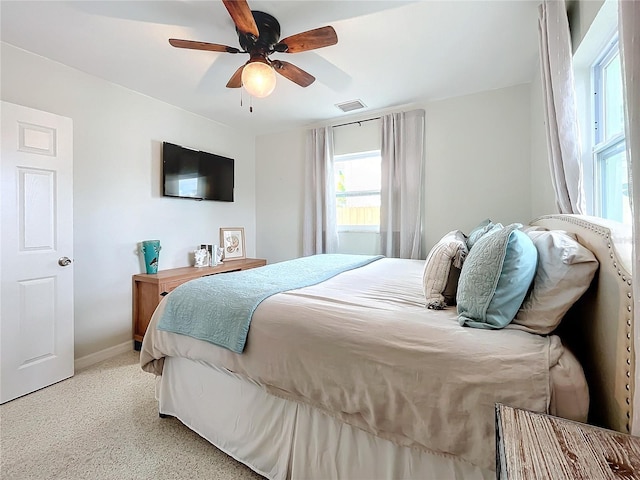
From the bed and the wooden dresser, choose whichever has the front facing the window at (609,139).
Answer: the wooden dresser

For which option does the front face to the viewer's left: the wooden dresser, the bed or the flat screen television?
the bed

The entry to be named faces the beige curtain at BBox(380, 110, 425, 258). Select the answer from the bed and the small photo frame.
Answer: the small photo frame

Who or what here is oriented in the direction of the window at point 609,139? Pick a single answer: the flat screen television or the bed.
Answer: the flat screen television

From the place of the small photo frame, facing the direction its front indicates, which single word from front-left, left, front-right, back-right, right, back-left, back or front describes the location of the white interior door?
right

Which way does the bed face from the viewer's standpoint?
to the viewer's left

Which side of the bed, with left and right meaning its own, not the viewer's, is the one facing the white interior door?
front

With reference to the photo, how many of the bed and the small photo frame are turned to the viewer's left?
1

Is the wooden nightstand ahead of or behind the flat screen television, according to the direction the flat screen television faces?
ahead

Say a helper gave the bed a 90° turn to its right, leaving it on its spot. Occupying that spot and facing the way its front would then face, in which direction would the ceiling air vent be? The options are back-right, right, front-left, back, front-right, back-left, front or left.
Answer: front

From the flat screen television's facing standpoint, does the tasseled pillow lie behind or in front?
in front

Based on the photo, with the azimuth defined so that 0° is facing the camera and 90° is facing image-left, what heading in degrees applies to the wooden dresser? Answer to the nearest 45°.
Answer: approximately 315°
